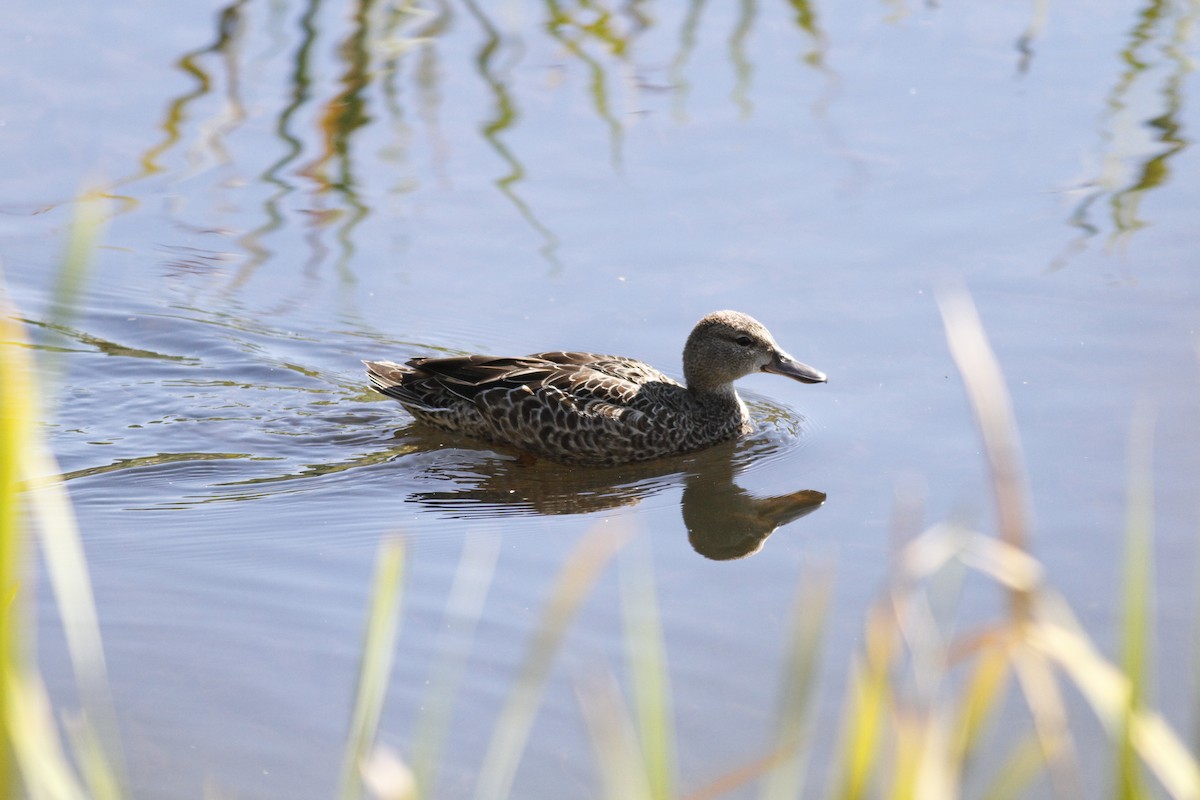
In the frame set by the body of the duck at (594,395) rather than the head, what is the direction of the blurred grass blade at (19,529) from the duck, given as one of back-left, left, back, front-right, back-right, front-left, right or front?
right

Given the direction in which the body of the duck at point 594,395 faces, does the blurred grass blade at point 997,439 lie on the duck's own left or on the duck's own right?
on the duck's own right

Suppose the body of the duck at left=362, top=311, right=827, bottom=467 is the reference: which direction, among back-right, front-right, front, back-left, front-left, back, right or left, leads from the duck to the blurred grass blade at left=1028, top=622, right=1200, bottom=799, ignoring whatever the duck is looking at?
right

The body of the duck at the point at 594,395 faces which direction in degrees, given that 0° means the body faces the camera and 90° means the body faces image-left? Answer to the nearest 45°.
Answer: approximately 270°

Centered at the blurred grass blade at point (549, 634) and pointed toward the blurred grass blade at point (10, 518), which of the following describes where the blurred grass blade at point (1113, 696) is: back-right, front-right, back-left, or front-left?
back-left

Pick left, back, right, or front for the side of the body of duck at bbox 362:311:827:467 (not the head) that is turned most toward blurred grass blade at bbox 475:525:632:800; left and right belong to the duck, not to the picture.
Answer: right

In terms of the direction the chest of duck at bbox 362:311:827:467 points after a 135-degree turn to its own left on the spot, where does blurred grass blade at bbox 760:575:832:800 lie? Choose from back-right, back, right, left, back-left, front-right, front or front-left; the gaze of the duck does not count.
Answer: back-left

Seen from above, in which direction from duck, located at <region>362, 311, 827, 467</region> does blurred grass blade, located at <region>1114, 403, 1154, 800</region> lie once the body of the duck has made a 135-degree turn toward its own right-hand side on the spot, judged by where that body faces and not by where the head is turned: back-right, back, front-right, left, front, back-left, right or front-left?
front-left

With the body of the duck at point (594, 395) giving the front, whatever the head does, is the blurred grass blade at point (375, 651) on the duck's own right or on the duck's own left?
on the duck's own right
